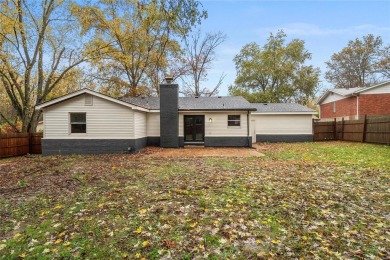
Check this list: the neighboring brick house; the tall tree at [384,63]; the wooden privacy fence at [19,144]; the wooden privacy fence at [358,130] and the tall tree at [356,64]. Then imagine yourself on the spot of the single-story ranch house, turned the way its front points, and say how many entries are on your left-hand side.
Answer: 1

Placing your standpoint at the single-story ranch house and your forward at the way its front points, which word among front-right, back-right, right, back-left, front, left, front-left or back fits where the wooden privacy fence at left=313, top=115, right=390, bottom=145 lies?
right

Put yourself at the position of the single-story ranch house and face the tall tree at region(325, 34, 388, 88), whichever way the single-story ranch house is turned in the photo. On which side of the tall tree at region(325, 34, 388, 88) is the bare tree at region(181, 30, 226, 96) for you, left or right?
left

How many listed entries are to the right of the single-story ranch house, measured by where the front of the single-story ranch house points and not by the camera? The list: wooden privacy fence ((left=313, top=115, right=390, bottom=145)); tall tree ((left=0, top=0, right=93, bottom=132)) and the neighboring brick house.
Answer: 2

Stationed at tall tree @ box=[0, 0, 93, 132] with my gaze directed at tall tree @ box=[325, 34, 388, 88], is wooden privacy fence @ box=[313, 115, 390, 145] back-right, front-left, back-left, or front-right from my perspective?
front-right

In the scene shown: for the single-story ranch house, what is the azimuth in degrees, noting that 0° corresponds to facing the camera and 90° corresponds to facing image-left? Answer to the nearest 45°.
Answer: approximately 180°

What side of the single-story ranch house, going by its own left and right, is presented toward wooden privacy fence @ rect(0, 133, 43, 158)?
left

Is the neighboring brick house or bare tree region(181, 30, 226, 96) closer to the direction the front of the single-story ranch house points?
the bare tree

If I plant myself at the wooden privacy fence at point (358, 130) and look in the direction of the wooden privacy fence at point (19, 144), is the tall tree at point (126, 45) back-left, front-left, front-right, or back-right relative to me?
front-right

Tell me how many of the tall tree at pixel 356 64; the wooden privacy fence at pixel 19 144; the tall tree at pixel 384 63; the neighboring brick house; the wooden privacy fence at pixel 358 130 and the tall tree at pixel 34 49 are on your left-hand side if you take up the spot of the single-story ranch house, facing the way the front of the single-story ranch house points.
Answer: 2

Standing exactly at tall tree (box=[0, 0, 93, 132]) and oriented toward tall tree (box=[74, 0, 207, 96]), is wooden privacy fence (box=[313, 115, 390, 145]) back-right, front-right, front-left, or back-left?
front-right

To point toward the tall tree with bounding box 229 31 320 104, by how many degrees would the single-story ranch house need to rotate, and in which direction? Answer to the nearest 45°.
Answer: approximately 45° to its right

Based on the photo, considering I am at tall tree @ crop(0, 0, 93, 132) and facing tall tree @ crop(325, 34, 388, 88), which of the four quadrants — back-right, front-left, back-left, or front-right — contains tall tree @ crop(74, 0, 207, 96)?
front-left

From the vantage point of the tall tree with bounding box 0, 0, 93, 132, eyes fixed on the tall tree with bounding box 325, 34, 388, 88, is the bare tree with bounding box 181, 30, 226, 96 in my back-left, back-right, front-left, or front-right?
front-left

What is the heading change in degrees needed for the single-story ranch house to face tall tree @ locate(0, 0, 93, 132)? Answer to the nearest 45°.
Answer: approximately 90° to its left

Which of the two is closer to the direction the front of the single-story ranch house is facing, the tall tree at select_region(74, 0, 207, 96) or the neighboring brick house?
the tall tree

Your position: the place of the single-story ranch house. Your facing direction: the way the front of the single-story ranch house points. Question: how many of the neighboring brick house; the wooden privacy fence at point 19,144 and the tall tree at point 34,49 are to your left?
2

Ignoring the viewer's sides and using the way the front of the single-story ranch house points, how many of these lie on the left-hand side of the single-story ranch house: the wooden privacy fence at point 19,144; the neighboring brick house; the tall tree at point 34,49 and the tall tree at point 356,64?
2

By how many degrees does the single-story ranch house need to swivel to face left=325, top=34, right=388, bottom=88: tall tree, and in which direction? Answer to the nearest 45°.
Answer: approximately 45° to its right
